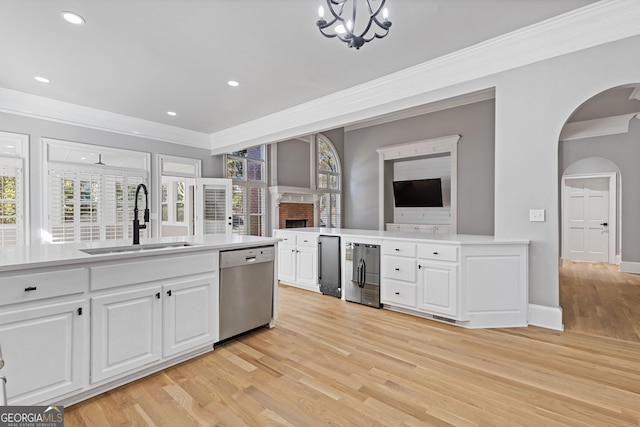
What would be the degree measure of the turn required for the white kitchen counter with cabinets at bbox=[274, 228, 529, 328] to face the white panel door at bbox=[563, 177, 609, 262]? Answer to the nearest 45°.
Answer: approximately 180°

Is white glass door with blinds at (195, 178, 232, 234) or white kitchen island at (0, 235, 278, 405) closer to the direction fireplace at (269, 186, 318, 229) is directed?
the white kitchen island

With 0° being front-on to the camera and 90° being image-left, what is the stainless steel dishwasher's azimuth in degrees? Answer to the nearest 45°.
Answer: approximately 315°

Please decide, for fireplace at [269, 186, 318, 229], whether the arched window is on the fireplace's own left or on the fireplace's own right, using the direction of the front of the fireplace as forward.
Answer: on the fireplace's own left

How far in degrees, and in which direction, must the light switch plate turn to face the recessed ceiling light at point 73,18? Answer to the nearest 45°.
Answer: approximately 45° to its right
